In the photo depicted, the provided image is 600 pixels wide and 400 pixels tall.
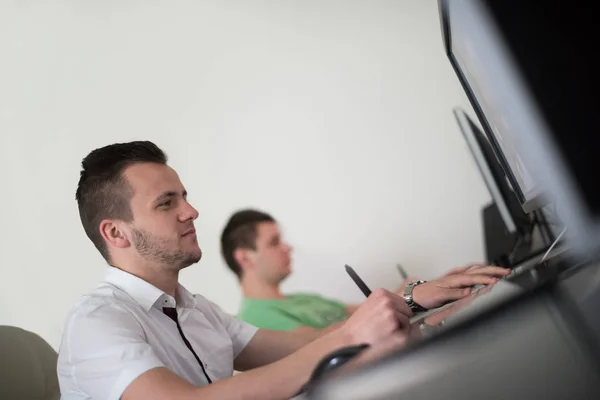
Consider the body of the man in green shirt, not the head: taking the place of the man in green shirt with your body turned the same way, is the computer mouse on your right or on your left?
on your right

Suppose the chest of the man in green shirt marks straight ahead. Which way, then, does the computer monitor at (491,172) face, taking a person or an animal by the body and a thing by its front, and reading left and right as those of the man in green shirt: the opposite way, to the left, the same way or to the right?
the opposite way

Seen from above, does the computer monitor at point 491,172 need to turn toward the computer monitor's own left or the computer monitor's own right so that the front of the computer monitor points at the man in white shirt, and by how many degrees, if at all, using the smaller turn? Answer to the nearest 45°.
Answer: approximately 45° to the computer monitor's own left

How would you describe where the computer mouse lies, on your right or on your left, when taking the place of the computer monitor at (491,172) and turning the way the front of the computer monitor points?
on your left

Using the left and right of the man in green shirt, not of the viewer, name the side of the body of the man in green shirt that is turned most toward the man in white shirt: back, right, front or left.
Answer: right

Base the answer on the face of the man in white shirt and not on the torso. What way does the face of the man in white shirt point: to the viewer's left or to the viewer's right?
to the viewer's right

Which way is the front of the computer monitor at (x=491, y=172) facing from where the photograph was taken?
facing to the left of the viewer

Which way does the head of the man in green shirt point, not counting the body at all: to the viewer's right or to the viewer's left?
to the viewer's right

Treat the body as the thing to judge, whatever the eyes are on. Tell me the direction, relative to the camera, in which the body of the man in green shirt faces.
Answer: to the viewer's right

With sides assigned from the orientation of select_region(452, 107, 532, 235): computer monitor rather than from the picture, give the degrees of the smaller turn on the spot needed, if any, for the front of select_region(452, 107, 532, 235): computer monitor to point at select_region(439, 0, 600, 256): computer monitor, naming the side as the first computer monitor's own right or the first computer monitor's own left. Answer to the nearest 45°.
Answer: approximately 90° to the first computer monitor's own left
